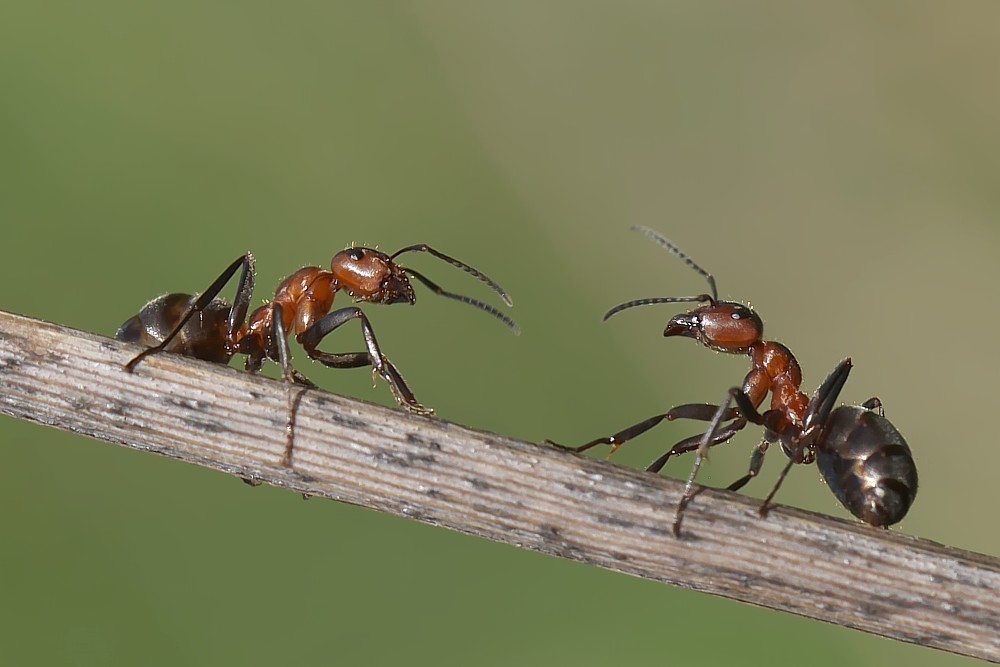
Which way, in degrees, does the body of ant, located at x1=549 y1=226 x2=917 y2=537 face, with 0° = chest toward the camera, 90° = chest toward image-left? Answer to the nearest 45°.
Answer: approximately 90°

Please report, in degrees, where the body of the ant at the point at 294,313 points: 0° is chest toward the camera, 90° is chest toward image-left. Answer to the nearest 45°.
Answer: approximately 270°
